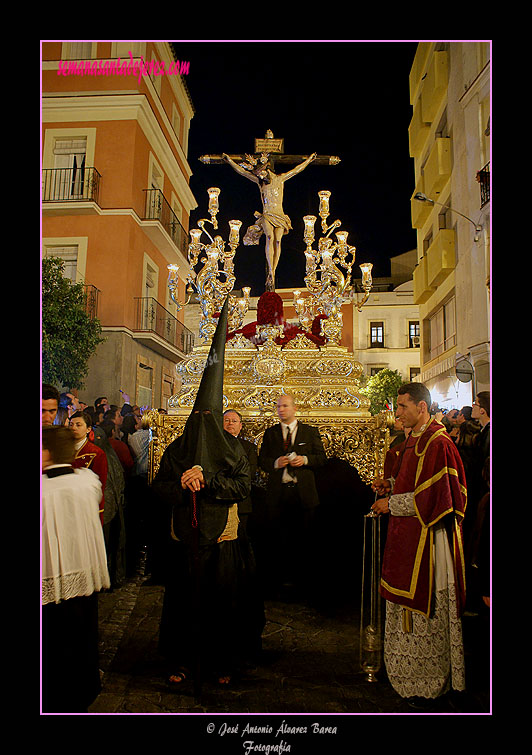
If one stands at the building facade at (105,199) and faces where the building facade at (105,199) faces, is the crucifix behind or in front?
in front

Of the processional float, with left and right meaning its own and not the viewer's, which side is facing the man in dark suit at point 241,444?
front

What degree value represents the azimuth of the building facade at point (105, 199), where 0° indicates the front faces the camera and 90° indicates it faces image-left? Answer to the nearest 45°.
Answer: approximately 315°

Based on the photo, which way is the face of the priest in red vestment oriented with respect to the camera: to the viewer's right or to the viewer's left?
to the viewer's left

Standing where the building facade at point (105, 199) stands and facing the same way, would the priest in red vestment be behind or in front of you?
in front

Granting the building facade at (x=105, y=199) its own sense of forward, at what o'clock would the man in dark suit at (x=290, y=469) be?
The man in dark suit is roughly at 1 o'clock from the building facade.

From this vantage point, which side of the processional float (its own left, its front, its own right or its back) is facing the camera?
front

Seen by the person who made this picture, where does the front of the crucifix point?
facing the viewer
